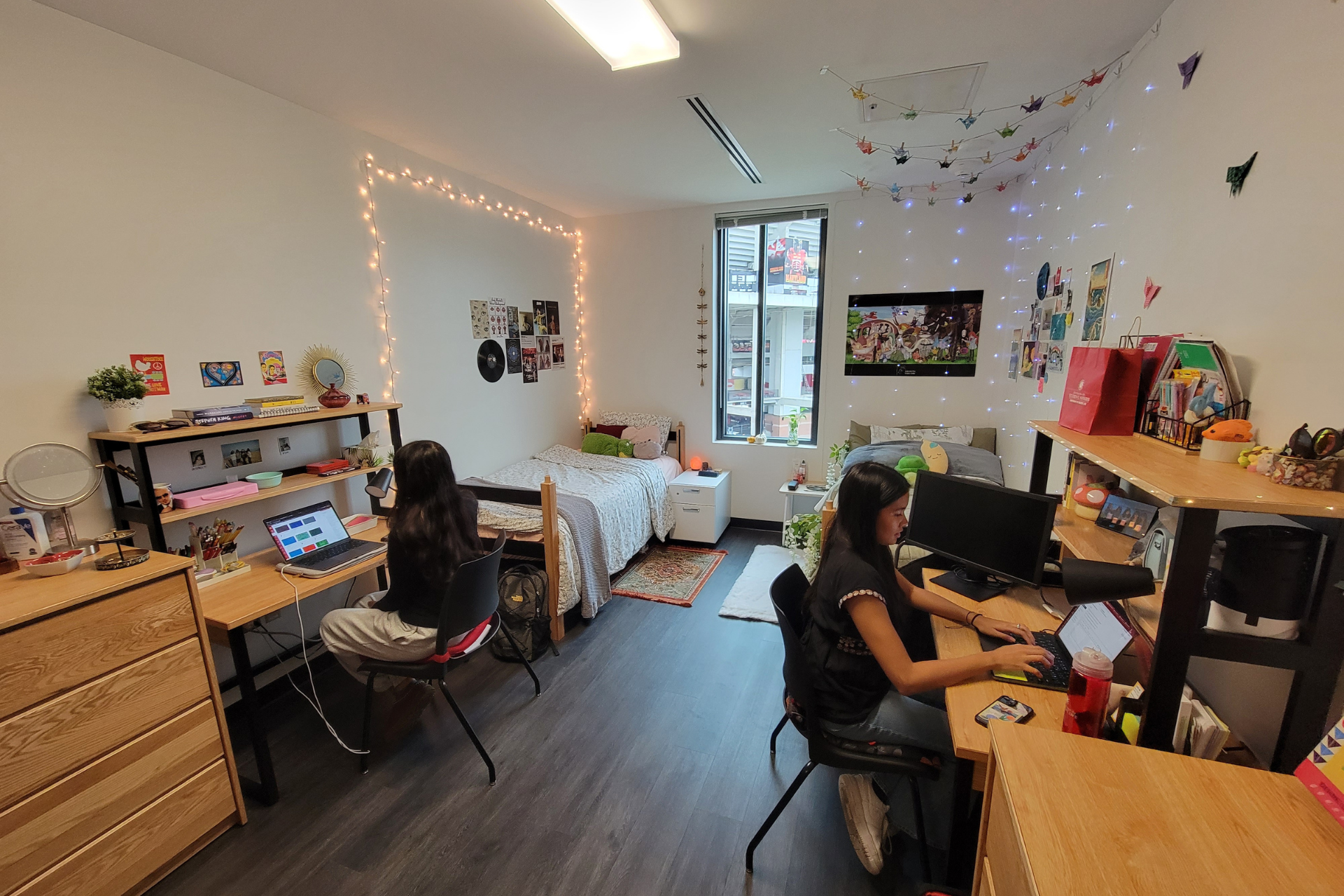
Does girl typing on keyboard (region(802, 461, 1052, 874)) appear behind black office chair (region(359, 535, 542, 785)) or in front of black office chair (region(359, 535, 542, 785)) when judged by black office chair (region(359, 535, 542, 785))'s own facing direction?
behind

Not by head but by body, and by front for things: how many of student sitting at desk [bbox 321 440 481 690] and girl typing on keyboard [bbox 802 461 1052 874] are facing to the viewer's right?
1

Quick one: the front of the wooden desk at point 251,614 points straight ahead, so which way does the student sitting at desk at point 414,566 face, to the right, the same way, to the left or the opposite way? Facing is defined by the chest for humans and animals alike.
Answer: the opposite way

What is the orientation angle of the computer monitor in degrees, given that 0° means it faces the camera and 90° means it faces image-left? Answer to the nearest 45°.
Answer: approximately 45°

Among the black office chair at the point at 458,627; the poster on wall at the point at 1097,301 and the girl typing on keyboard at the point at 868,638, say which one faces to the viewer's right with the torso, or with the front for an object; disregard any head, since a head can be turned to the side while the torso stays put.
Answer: the girl typing on keyboard

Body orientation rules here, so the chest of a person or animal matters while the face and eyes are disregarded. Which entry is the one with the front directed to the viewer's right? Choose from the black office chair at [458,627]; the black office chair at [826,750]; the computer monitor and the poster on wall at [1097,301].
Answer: the black office chair at [826,750]

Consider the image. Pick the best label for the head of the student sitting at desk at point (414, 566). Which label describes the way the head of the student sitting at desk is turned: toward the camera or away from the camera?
away from the camera

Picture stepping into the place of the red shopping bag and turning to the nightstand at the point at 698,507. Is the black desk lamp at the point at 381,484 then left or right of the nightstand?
left

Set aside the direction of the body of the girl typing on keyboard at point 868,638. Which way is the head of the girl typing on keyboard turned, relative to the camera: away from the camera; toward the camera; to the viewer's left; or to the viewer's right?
to the viewer's right

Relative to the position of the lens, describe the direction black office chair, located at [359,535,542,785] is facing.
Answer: facing away from the viewer and to the left of the viewer

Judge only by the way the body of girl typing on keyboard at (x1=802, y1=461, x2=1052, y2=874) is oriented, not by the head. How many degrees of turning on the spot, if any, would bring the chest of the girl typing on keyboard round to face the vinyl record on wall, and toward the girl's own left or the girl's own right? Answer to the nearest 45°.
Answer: approximately 135° to the girl's own left

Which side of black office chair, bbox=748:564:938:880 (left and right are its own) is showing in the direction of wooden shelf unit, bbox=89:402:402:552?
back

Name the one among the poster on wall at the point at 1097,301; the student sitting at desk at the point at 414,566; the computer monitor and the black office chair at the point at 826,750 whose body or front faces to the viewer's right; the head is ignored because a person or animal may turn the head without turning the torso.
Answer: the black office chair

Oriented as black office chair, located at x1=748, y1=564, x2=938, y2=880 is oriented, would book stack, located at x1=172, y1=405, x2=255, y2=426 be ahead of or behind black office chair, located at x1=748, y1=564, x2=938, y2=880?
behind
